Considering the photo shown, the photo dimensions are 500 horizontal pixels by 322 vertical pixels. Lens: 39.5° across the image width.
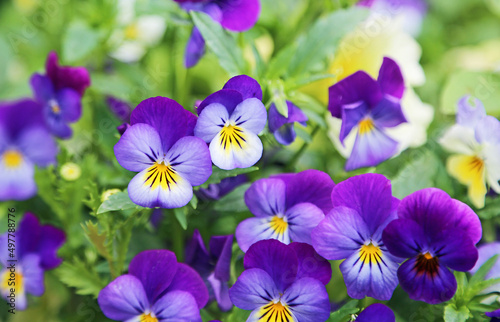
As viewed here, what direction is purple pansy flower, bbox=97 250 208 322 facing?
toward the camera

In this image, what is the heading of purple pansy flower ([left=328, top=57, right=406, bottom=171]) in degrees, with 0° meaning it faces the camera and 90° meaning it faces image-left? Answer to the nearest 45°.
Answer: approximately 0°

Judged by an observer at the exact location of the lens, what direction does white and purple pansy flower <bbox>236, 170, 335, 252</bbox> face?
facing the viewer

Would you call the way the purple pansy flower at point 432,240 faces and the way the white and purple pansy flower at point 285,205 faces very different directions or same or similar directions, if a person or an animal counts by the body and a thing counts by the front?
same or similar directions

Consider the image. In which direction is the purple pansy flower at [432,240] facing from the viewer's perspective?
toward the camera

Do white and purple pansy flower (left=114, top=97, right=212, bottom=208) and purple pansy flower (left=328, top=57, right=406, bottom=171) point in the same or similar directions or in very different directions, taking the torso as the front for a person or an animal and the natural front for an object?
same or similar directions

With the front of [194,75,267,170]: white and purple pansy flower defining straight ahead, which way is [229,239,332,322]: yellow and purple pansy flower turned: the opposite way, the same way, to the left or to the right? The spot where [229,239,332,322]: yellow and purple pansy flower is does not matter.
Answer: the same way

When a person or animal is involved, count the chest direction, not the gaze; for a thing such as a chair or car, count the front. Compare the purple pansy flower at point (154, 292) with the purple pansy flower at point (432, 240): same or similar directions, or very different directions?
same or similar directions

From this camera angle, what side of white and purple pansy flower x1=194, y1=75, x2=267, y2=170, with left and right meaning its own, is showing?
front

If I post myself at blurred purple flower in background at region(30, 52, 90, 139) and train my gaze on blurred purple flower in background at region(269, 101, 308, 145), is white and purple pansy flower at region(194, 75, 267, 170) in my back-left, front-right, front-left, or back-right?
front-right
